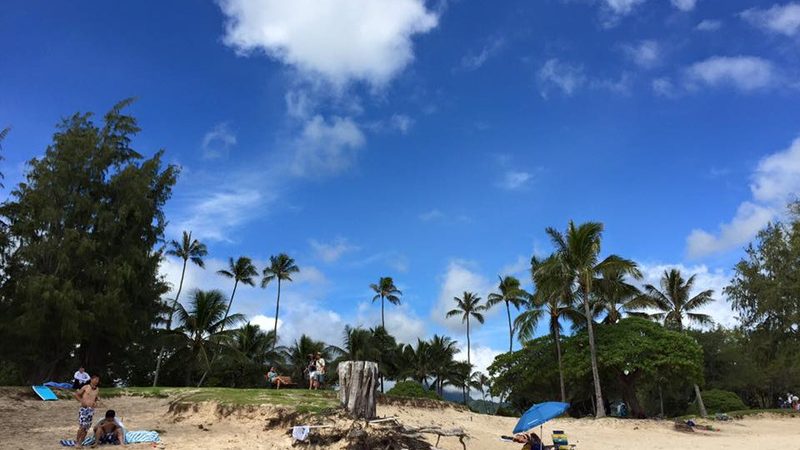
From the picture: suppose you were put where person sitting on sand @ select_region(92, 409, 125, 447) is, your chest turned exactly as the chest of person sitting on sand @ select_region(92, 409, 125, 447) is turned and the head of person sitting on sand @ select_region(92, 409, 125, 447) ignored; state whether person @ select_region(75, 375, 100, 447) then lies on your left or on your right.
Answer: on your right

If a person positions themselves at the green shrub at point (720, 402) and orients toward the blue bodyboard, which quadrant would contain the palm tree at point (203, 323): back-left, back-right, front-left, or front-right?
front-right

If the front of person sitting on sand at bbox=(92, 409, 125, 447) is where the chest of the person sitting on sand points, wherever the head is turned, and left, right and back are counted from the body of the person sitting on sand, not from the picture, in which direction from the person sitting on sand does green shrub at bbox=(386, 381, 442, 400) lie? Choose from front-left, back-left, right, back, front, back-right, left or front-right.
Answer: back-left

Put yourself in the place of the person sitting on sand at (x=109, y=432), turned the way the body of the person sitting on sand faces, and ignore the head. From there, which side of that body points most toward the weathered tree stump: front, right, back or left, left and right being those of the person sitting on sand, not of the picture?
left

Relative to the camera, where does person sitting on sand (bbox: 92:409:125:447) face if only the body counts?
toward the camera

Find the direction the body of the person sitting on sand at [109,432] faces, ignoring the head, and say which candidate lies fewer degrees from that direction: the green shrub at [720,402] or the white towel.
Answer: the white towel

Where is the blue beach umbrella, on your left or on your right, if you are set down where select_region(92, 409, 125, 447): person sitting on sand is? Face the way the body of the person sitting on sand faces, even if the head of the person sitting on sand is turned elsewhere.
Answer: on your left

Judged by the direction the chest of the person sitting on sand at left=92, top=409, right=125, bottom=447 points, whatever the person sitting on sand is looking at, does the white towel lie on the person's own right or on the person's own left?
on the person's own left

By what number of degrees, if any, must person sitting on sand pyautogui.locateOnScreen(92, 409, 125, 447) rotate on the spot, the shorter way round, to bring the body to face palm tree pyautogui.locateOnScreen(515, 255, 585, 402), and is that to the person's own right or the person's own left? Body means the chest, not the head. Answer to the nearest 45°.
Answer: approximately 135° to the person's own left

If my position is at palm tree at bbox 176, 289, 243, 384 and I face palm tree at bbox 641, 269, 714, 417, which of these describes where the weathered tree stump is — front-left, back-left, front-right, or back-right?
front-right

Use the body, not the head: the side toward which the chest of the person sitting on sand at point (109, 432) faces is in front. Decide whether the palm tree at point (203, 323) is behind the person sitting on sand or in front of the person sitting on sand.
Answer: behind
